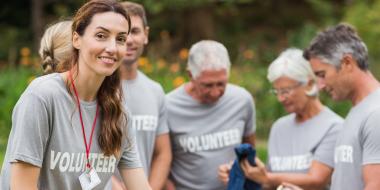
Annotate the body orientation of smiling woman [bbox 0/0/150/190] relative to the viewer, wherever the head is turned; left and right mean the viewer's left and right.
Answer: facing the viewer and to the right of the viewer

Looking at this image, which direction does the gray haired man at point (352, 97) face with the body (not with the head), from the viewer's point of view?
to the viewer's left

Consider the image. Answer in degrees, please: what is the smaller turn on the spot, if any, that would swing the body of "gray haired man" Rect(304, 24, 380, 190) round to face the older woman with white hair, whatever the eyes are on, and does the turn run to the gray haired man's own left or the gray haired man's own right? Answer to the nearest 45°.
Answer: approximately 45° to the gray haired man's own right

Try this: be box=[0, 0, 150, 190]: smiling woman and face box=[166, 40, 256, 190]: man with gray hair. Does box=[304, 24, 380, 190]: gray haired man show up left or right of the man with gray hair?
right

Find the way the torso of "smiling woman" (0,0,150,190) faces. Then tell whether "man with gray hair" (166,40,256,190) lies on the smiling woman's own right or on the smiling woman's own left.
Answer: on the smiling woman's own left

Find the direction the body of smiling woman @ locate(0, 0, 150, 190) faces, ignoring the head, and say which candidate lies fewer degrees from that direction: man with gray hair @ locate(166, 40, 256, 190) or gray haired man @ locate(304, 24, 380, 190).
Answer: the gray haired man

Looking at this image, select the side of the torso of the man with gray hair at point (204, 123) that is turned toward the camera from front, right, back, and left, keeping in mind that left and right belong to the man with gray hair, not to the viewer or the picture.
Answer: front

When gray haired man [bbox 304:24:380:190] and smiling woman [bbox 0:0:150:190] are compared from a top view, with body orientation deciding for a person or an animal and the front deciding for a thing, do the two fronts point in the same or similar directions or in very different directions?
very different directions

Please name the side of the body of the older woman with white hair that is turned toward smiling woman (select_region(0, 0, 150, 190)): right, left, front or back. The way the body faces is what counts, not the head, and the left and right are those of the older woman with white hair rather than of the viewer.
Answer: front

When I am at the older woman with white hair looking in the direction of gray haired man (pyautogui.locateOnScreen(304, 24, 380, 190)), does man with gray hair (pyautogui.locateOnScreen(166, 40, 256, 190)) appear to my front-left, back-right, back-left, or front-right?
back-right

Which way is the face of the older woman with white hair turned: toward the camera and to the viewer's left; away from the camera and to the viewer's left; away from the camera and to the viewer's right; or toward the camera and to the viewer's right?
toward the camera and to the viewer's left
